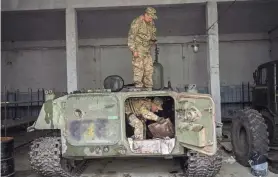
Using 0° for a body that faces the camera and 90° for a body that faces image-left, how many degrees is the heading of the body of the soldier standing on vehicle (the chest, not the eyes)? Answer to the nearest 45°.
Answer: approximately 315°

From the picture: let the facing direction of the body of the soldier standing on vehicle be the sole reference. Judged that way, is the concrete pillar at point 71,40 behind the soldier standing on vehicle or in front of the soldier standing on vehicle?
behind

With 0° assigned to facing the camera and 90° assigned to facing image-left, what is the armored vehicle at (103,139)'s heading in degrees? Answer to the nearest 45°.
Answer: approximately 180°
